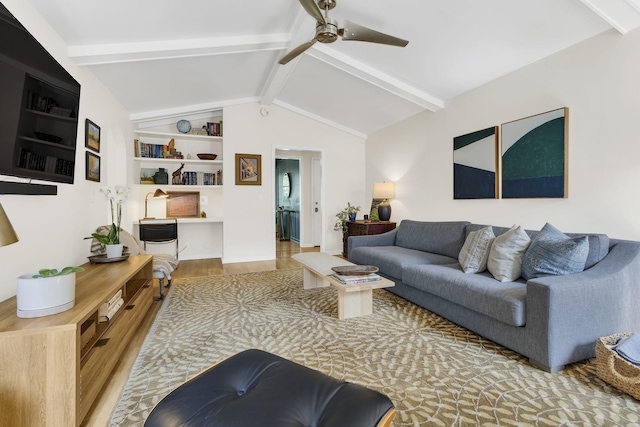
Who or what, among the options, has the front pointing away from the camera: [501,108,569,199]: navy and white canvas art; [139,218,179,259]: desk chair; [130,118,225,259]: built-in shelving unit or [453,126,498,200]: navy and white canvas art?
the desk chair

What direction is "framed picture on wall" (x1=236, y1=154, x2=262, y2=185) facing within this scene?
toward the camera

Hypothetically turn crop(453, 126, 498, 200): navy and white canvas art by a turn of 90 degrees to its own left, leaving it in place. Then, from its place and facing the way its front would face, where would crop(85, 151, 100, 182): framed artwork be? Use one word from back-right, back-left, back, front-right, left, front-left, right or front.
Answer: right

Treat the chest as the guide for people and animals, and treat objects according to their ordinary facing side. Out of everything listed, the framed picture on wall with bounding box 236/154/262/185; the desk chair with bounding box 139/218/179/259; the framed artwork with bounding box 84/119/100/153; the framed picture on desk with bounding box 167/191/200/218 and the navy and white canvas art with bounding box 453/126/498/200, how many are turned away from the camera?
1

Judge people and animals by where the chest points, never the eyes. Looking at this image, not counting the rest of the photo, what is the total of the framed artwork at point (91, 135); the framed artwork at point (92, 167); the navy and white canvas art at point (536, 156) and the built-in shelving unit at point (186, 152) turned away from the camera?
0

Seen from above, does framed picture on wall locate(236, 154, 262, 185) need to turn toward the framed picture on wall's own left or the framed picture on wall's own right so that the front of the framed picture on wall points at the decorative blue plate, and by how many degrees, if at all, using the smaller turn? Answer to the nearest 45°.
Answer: approximately 90° to the framed picture on wall's own right

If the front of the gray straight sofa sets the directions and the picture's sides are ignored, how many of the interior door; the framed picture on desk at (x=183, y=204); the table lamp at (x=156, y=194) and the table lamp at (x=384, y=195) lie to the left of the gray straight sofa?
0

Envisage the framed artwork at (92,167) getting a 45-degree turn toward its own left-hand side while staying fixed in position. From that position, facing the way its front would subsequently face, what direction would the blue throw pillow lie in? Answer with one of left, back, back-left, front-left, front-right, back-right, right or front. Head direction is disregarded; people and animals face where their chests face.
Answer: front-right

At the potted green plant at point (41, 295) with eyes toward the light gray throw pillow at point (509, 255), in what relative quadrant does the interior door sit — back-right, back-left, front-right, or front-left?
front-left

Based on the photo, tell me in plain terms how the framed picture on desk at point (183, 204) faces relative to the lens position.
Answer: facing the viewer

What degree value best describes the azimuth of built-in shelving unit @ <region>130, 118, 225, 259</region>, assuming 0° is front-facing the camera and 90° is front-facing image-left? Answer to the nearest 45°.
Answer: approximately 0°

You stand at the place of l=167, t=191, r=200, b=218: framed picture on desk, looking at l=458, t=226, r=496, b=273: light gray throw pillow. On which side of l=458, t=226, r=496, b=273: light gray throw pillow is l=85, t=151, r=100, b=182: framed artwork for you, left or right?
right

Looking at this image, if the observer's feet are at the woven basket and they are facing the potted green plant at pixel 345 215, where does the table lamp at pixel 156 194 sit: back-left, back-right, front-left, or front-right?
front-left

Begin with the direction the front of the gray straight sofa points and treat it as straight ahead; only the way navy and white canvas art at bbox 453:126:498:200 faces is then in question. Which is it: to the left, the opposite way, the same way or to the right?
the same way

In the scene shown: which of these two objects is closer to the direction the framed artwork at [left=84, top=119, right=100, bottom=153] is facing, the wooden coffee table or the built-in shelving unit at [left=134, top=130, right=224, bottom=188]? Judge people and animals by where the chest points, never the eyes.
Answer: the wooden coffee table

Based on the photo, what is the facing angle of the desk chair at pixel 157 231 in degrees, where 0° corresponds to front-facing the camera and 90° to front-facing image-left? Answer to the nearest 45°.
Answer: approximately 180°

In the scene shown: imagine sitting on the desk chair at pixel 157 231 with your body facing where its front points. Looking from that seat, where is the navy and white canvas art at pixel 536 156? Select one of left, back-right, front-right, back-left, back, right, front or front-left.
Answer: back-right

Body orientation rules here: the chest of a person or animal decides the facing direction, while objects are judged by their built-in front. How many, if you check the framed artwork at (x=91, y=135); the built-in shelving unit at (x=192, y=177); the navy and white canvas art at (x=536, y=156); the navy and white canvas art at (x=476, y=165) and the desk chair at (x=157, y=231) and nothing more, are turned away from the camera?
1

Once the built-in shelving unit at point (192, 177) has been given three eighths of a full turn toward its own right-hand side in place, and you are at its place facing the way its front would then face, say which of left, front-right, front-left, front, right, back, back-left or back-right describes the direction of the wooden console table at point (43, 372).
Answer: back-left
